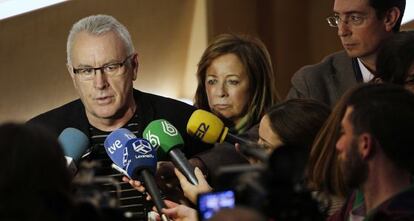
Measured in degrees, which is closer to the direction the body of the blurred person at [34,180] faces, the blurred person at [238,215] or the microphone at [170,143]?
the microphone

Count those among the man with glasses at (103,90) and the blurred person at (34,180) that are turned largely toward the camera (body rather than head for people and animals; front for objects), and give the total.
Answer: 1

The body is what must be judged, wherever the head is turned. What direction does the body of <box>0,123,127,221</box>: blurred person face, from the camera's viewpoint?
away from the camera

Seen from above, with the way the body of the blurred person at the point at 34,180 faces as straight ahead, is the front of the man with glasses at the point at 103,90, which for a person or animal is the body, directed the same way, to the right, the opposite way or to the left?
the opposite way

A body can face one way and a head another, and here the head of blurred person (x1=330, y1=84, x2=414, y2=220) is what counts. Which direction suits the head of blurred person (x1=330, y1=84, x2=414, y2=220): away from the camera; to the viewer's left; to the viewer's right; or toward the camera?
to the viewer's left
